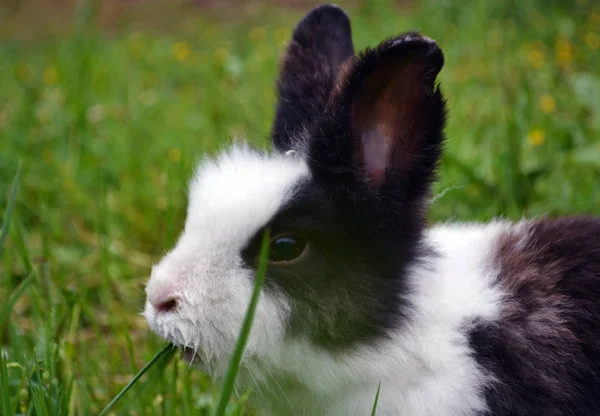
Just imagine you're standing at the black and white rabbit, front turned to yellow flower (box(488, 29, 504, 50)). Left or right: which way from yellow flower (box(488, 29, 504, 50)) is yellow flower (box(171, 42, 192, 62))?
left

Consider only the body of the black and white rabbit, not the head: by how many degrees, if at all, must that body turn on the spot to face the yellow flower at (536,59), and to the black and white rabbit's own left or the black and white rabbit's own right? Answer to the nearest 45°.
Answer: approximately 90° to the black and white rabbit's own right

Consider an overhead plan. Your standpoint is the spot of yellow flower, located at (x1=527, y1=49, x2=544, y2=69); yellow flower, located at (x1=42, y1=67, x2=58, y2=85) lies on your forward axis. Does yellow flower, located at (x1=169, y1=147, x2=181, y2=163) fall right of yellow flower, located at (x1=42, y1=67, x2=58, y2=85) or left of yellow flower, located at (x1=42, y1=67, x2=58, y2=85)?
left

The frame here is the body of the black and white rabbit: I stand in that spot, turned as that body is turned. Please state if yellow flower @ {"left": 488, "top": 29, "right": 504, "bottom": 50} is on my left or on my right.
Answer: on my right

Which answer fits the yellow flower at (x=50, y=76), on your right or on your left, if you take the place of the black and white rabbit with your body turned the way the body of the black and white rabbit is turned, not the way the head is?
on your right

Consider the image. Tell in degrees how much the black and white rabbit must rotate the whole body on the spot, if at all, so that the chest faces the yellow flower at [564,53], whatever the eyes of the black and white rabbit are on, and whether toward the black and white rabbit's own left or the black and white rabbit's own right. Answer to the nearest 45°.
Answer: approximately 90° to the black and white rabbit's own right

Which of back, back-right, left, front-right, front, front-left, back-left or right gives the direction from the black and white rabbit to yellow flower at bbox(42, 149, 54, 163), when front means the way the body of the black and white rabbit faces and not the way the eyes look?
front-right

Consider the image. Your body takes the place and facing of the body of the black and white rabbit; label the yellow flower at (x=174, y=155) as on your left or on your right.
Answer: on your right

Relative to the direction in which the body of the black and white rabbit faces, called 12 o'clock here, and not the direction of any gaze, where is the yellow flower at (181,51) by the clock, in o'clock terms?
The yellow flower is roughly at 2 o'clock from the black and white rabbit.

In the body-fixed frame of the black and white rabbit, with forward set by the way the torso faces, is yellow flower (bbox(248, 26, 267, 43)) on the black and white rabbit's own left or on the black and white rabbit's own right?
on the black and white rabbit's own right

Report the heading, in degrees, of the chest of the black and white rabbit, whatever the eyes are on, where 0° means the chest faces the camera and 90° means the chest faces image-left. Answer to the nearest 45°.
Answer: approximately 90°
